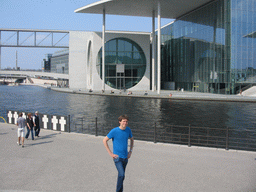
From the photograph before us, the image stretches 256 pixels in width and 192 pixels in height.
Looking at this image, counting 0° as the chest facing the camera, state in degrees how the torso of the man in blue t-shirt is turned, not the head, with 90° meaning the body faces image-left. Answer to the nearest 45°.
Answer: approximately 315°
